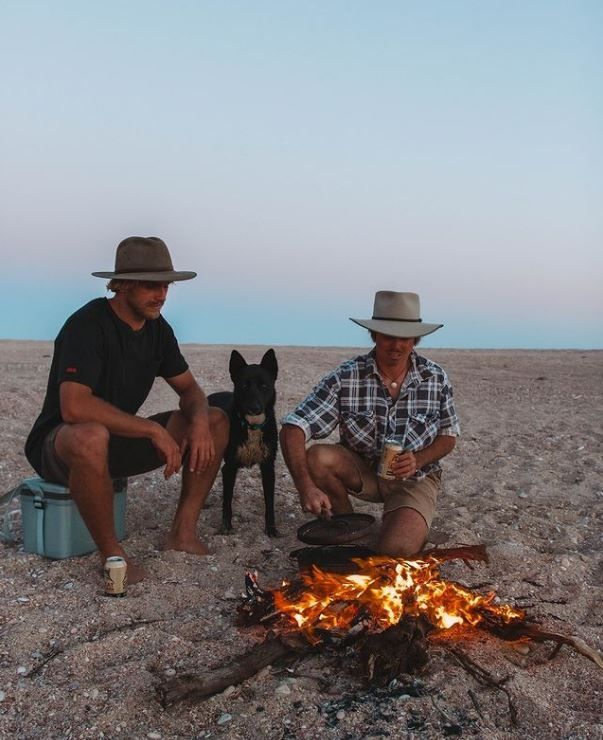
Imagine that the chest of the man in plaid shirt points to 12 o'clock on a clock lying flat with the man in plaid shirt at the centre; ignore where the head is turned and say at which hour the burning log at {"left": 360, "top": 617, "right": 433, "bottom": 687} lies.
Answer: The burning log is roughly at 12 o'clock from the man in plaid shirt.

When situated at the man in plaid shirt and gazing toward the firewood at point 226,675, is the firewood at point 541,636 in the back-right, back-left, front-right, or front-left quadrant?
front-left

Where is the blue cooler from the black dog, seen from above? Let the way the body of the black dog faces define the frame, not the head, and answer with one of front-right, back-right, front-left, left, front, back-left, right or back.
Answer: front-right

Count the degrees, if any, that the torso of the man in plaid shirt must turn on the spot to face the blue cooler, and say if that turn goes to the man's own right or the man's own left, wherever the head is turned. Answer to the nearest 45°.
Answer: approximately 90° to the man's own right

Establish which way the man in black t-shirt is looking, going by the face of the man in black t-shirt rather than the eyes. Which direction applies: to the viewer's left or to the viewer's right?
to the viewer's right

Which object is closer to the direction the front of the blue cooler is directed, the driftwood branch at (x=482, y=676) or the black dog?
the driftwood branch

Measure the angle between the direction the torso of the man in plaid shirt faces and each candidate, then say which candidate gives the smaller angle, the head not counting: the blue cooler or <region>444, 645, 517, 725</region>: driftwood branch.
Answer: the driftwood branch

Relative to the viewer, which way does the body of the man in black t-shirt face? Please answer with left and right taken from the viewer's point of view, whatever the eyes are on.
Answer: facing the viewer and to the right of the viewer

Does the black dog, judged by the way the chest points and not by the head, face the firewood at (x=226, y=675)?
yes

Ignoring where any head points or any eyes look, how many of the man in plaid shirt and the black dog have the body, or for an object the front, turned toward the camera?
2

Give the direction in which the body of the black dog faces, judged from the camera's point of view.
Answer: toward the camera

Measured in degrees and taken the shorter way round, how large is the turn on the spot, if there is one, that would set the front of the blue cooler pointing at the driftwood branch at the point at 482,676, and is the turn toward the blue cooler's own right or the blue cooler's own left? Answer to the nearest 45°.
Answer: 0° — it already faces it

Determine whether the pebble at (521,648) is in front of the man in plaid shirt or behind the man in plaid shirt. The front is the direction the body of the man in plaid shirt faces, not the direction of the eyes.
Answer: in front

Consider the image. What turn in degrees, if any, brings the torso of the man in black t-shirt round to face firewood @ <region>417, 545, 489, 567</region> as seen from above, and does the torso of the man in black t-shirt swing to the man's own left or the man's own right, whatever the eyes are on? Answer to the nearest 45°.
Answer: approximately 45° to the man's own left

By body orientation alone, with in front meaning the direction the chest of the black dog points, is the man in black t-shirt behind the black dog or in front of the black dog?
in front

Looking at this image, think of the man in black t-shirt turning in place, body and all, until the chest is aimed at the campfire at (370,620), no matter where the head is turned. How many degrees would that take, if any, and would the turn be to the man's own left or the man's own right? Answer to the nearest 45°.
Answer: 0° — they already face it

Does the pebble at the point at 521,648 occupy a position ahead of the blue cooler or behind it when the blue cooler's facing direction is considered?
ahead

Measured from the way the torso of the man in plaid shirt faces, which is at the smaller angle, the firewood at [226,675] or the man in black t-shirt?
the firewood

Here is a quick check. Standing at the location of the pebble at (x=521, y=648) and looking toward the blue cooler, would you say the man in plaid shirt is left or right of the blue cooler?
right

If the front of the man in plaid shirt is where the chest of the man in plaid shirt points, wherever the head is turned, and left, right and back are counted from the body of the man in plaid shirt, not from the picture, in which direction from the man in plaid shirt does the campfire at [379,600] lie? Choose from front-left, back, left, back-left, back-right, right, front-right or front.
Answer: front
